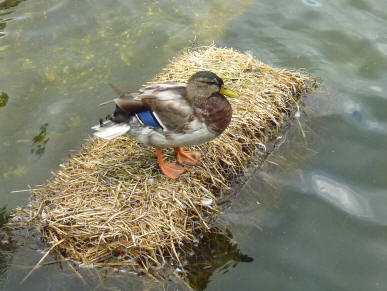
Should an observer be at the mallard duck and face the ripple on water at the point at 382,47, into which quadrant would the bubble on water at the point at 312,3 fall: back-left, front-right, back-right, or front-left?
front-left

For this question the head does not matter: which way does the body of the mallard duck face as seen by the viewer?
to the viewer's right

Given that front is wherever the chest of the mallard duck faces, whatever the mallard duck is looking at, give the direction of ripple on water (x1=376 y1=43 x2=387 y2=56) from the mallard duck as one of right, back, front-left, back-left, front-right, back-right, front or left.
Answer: front-left

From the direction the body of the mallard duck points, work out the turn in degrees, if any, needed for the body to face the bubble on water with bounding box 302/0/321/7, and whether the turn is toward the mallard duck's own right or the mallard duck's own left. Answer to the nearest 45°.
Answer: approximately 45° to the mallard duck's own left
